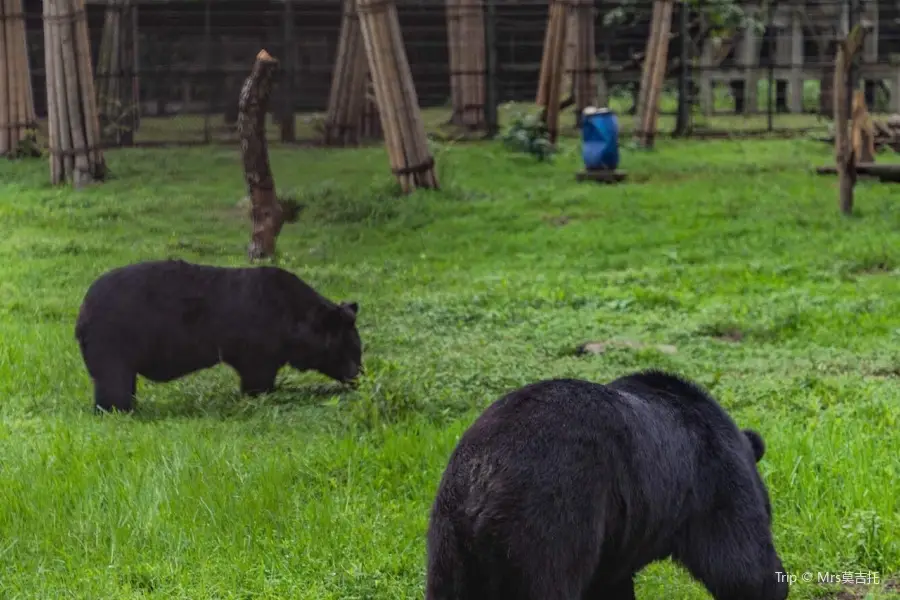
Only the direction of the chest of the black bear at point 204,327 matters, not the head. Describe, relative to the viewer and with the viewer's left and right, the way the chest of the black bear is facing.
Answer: facing to the right of the viewer

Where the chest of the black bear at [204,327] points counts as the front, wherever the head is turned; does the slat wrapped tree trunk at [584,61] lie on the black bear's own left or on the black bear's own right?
on the black bear's own left

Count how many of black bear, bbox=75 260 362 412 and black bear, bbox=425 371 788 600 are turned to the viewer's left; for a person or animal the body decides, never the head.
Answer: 0

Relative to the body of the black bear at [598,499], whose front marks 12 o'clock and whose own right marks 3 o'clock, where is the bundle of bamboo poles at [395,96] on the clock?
The bundle of bamboo poles is roughly at 10 o'clock from the black bear.

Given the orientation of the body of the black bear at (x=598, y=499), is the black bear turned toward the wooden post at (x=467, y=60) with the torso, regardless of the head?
no

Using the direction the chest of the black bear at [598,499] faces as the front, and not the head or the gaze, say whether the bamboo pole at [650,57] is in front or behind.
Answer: in front

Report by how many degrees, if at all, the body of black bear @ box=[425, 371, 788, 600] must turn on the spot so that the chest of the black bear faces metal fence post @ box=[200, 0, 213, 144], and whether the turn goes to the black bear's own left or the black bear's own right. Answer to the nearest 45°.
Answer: approximately 45° to the black bear's own left

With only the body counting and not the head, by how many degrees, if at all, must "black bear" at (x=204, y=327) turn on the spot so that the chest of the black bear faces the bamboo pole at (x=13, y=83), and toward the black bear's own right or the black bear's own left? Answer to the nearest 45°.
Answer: approximately 90° to the black bear's own left

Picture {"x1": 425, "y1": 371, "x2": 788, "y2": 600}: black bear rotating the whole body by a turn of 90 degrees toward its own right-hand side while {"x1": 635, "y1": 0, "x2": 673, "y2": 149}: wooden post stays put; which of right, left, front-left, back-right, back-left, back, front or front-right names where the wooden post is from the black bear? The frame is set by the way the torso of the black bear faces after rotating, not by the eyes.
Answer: back-left

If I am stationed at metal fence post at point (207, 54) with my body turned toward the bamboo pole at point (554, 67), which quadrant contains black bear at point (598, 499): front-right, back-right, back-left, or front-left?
front-right

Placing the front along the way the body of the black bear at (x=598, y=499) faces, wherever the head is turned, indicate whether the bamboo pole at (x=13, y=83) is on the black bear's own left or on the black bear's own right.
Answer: on the black bear's own left

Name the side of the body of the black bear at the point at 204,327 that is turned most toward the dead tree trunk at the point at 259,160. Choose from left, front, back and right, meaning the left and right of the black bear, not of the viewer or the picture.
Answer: left

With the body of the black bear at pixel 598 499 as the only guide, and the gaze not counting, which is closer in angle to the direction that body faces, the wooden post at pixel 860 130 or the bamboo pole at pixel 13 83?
the wooden post

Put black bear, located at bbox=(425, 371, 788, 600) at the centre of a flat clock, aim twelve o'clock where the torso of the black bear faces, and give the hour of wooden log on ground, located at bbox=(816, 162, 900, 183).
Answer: The wooden log on ground is roughly at 11 o'clock from the black bear.

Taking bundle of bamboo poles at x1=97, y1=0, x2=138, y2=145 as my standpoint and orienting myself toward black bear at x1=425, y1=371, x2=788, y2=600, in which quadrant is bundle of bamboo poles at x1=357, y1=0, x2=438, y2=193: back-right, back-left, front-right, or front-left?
front-left

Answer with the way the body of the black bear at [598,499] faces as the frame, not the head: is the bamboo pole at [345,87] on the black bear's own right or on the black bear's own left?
on the black bear's own left

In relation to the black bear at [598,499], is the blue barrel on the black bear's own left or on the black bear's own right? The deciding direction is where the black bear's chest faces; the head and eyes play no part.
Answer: on the black bear's own left

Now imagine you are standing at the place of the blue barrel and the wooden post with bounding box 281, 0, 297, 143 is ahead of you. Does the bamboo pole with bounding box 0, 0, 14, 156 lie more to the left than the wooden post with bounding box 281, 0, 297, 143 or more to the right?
left
